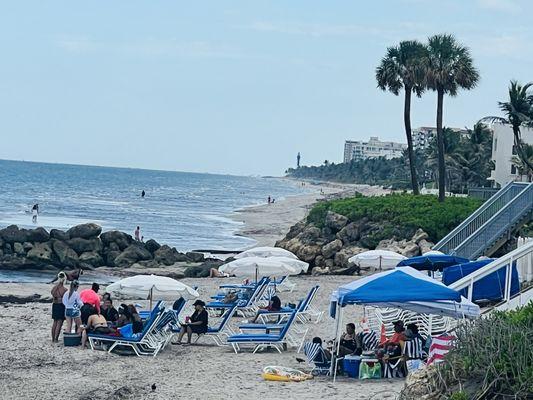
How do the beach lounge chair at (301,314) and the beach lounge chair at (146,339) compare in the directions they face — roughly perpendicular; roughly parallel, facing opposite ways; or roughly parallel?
roughly parallel

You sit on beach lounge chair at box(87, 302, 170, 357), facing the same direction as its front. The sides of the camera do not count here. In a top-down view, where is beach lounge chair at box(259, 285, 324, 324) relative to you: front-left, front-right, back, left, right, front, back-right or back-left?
back-right

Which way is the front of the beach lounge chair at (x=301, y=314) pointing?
to the viewer's left

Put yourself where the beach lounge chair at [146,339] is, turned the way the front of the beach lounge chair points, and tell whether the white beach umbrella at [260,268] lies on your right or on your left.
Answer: on your right

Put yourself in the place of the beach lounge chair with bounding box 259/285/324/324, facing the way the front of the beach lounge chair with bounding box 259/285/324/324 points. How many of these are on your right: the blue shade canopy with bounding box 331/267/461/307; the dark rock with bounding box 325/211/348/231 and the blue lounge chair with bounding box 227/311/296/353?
1

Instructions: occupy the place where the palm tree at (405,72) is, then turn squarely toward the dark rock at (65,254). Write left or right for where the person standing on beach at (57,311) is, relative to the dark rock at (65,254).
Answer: left

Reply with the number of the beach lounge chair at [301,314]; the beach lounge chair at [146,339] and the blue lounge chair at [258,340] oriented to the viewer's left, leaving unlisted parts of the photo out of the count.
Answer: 3

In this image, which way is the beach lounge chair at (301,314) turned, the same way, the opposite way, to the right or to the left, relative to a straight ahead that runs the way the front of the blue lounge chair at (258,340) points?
the same way

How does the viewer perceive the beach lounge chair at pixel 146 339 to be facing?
facing to the left of the viewer

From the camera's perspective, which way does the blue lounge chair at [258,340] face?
to the viewer's left

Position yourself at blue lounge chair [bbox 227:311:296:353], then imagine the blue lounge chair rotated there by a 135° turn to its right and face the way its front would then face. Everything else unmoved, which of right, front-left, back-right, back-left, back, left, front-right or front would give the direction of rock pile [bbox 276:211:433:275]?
front-left

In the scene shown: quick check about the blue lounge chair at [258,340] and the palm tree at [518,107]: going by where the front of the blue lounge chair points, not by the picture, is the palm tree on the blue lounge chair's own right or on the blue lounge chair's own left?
on the blue lounge chair's own right

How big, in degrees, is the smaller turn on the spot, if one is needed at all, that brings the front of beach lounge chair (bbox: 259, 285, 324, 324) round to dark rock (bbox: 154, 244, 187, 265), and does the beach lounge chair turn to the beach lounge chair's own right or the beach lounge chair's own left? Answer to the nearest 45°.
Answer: approximately 90° to the beach lounge chair's own right

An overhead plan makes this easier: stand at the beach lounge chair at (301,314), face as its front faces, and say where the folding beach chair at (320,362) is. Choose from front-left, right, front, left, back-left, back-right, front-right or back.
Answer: left

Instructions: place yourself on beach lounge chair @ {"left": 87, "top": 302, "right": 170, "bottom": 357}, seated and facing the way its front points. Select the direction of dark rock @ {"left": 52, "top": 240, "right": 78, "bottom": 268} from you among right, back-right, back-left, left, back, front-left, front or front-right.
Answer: right

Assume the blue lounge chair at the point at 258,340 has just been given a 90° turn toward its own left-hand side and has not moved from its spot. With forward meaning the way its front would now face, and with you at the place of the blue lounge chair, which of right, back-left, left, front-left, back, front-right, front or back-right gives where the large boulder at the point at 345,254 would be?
back

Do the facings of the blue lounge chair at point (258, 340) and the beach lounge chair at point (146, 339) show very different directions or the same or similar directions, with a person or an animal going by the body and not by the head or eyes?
same or similar directions

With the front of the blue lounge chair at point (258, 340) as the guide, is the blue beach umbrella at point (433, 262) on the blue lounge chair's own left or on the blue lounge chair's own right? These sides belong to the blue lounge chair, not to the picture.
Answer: on the blue lounge chair's own right
